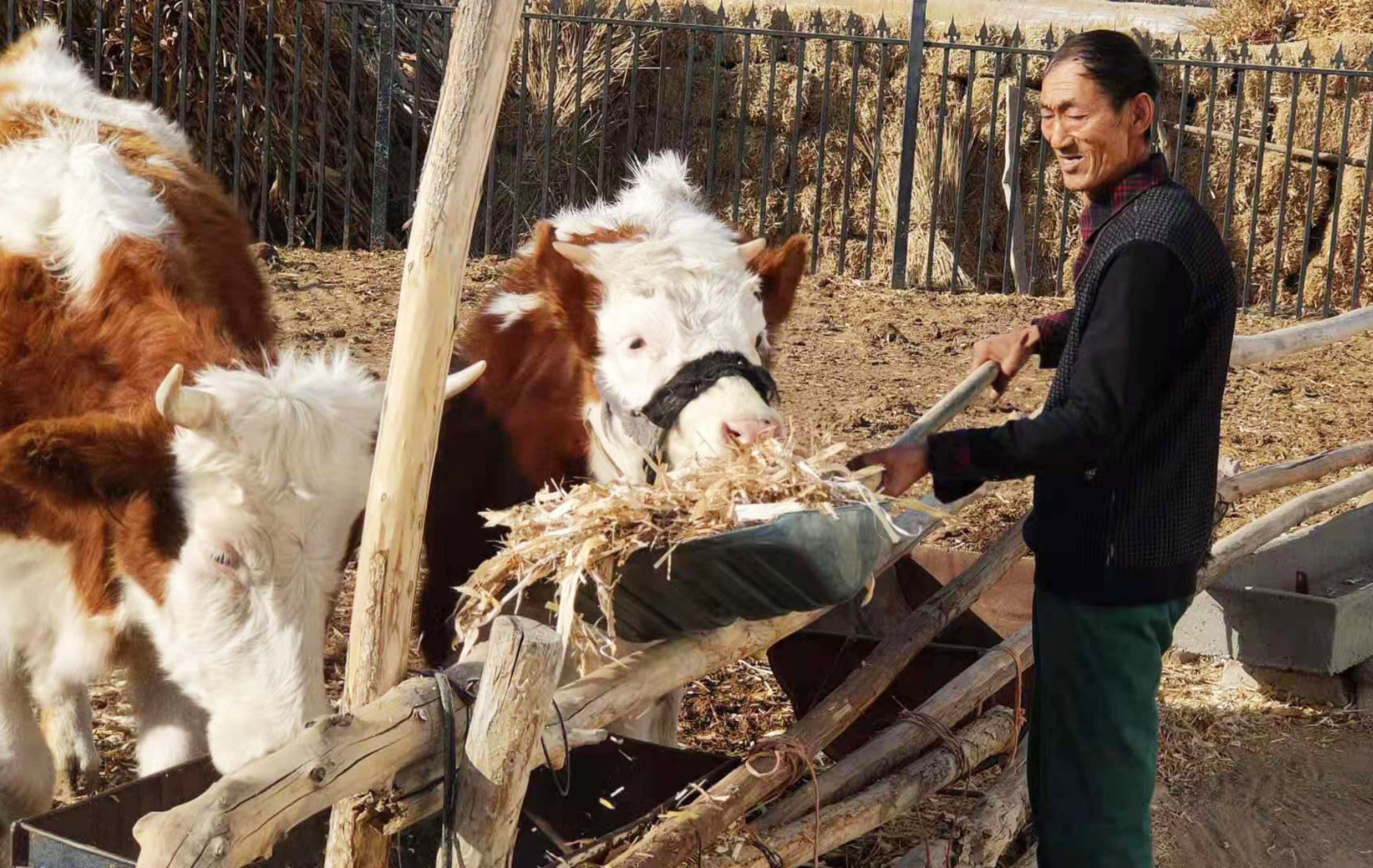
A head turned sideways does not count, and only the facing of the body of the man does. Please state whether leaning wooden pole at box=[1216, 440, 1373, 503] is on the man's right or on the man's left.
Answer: on the man's right

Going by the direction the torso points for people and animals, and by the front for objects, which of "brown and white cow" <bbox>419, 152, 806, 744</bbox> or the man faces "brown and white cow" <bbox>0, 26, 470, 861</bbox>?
the man

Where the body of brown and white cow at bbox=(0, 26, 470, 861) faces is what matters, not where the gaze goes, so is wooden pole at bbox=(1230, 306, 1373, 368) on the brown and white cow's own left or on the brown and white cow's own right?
on the brown and white cow's own left

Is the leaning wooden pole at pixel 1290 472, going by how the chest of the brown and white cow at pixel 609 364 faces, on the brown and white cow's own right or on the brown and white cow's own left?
on the brown and white cow's own left

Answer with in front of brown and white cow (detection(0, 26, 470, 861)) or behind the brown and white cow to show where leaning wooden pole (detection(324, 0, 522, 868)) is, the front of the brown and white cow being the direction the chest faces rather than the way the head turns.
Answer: in front

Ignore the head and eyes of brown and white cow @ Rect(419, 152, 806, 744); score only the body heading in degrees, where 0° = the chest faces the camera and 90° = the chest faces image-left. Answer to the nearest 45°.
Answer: approximately 315°

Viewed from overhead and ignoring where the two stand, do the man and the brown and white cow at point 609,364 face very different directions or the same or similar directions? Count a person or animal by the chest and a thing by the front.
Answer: very different directions

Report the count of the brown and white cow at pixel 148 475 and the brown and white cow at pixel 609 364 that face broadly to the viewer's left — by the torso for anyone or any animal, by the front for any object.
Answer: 0

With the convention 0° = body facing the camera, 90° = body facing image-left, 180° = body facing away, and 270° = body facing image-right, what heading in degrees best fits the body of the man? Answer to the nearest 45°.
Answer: approximately 90°

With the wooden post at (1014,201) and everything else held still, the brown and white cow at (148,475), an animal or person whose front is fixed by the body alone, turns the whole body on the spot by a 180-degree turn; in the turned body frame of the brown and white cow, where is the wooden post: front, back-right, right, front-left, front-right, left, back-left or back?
right
